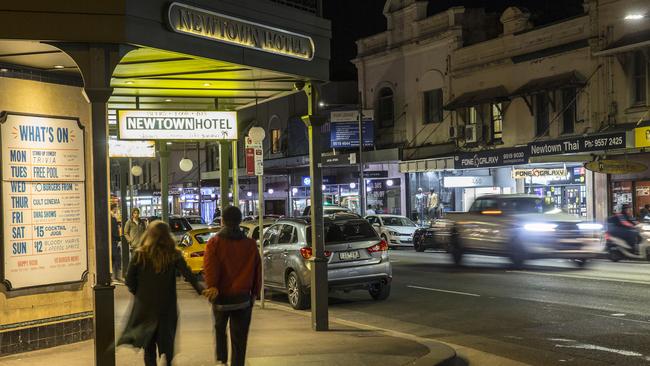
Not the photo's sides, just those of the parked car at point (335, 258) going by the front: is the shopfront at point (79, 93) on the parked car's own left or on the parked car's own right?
on the parked car's own left

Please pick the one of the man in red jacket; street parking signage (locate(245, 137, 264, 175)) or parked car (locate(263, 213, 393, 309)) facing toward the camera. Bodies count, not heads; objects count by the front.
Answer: the street parking signage

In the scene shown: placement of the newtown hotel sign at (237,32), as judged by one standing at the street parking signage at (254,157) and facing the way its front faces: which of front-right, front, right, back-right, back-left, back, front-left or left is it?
front

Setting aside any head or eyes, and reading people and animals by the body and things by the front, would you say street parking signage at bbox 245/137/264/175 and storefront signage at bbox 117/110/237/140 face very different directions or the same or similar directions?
same or similar directions

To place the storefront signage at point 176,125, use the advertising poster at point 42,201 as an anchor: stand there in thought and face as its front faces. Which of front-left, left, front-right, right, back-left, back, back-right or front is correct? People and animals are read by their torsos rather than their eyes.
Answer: left

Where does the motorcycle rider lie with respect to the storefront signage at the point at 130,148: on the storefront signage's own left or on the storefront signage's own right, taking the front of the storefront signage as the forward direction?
on the storefront signage's own left

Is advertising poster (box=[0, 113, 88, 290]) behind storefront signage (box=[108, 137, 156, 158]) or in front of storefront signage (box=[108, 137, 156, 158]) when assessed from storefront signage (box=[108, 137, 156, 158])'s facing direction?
in front

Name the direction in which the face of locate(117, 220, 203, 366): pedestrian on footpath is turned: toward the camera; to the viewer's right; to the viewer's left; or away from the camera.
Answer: away from the camera

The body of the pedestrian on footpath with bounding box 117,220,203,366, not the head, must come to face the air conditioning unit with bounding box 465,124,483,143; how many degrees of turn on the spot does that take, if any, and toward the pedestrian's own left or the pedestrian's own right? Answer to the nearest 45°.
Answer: approximately 45° to the pedestrian's own right

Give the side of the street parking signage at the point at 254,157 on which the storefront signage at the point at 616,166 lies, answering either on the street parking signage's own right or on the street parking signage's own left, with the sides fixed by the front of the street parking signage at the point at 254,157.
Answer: on the street parking signage's own left

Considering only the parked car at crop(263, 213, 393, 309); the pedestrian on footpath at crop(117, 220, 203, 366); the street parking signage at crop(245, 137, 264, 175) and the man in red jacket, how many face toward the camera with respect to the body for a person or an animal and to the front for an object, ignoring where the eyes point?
1

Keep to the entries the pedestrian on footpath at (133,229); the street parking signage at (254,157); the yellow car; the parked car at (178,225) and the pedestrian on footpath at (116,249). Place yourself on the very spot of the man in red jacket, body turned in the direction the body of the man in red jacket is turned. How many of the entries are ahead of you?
5

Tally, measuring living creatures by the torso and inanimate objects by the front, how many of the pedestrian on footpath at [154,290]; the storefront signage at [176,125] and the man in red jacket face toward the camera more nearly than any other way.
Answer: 1

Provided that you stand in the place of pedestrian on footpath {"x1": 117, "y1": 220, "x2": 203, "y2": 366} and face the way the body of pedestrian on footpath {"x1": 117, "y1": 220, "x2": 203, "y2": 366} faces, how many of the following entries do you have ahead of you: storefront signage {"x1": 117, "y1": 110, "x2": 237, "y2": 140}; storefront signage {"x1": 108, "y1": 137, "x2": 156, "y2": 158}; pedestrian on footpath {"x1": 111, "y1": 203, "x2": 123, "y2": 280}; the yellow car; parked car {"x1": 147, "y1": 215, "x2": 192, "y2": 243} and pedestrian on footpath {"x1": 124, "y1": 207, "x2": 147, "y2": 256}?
6

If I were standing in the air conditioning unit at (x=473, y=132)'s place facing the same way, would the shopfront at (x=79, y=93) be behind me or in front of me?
in front

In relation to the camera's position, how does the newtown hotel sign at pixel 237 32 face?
facing the viewer and to the right of the viewer

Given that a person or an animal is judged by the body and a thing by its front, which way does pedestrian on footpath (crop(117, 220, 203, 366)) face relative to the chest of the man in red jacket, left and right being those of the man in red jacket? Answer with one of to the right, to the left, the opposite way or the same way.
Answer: the same way

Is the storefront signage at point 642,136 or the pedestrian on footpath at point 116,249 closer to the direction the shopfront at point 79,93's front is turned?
the storefront signage
